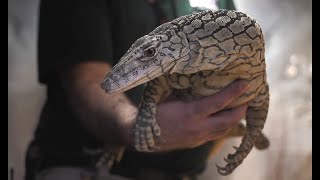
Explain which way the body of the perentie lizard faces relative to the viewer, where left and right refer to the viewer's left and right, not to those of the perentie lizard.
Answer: facing the viewer and to the left of the viewer
